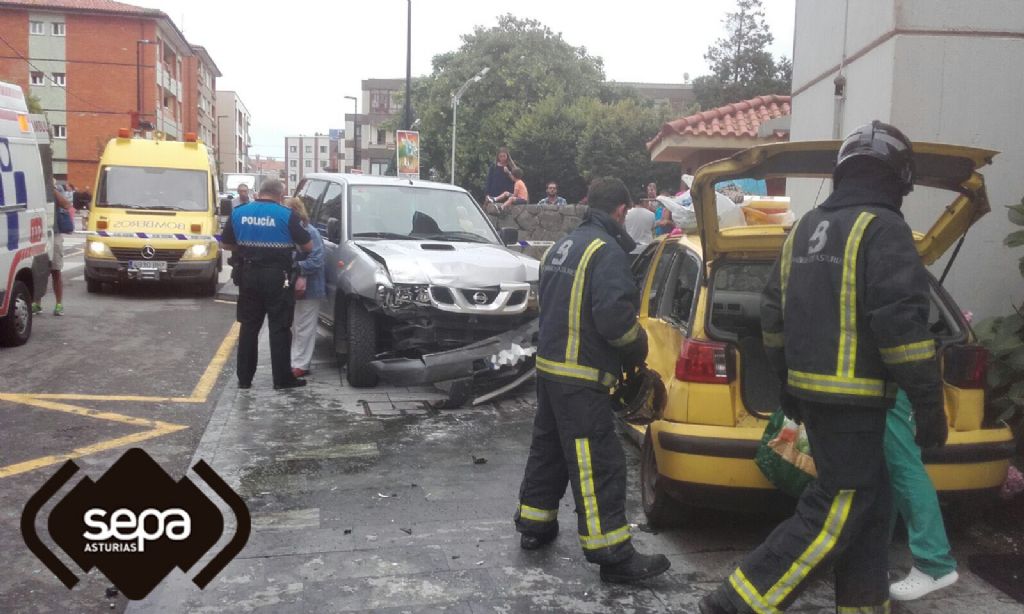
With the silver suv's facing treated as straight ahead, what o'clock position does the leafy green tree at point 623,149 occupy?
The leafy green tree is roughly at 8 o'clock from the silver suv.

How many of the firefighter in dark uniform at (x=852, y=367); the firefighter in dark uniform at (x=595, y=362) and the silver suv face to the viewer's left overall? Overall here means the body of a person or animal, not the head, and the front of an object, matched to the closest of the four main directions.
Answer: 0

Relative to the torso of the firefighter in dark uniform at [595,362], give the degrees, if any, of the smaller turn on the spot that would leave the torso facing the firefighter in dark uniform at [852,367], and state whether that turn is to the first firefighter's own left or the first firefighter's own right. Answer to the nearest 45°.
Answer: approximately 90° to the first firefighter's own right

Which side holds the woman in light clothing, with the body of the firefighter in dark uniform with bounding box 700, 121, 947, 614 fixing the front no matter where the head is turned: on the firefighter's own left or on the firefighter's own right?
on the firefighter's own left

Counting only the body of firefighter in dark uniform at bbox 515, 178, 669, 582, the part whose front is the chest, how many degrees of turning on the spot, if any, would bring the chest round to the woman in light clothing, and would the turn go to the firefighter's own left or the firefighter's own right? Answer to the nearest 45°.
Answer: approximately 90° to the firefighter's own left

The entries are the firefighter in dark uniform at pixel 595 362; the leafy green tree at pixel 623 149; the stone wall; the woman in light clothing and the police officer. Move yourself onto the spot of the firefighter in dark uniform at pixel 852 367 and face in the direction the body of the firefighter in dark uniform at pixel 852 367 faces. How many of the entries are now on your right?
0

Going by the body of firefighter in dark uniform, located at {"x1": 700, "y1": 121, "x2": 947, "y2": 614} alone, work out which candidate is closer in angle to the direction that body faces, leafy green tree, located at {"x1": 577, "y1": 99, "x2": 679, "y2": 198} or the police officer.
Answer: the leafy green tree

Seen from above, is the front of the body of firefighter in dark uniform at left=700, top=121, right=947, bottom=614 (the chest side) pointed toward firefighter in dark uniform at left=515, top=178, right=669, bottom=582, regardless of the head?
no

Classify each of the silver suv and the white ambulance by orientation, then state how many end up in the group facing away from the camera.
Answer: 0

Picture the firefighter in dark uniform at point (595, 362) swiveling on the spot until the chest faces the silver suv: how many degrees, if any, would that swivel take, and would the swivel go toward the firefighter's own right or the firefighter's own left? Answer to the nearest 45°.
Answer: approximately 45° to the firefighter's own left

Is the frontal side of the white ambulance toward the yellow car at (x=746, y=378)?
no

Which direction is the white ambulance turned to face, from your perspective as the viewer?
facing the viewer and to the left of the viewer

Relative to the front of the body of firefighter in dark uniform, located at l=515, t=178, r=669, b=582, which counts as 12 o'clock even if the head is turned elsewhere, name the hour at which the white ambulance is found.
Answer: The white ambulance is roughly at 9 o'clock from the firefighter in dark uniform.

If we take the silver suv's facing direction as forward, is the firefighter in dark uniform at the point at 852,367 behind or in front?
in front

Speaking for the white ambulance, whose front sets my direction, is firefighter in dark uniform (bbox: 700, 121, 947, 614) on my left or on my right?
on my left

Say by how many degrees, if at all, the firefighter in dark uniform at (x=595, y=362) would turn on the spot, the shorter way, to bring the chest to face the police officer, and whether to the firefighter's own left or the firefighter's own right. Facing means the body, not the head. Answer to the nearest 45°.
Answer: approximately 90° to the firefighter's own left

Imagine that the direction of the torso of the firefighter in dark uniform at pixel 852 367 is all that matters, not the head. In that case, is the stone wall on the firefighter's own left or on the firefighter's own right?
on the firefighter's own left

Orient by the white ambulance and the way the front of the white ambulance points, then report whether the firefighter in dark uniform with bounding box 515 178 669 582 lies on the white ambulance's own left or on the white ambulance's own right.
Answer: on the white ambulance's own left

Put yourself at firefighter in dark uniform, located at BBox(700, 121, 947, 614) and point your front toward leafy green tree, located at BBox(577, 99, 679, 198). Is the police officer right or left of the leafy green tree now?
left

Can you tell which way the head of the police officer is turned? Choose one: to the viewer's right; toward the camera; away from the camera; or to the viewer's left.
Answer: away from the camera
